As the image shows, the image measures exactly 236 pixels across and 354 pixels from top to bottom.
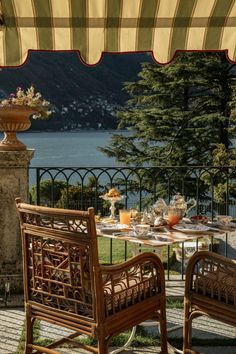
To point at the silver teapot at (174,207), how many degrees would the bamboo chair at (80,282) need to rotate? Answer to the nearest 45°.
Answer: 0° — it already faces it

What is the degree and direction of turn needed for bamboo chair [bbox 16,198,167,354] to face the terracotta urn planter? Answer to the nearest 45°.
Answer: approximately 45° to its left

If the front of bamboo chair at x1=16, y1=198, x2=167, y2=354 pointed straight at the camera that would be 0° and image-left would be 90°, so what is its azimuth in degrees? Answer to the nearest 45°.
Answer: approximately 225°

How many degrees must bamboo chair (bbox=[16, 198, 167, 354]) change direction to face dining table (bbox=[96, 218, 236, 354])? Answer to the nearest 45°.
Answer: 0° — it already faces it

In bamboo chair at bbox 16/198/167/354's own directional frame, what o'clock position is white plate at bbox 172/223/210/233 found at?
The white plate is roughly at 12 o'clock from the bamboo chair.

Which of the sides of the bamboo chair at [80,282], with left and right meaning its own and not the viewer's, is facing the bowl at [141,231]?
front

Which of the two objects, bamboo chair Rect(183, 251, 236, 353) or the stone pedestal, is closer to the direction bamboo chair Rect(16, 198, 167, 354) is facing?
the bamboo chair

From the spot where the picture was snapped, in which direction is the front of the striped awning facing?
facing away from the viewer

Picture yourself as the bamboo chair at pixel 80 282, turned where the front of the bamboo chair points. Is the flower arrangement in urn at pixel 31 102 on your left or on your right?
on your left

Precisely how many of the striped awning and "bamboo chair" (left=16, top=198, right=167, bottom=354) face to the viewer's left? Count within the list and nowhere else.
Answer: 0
